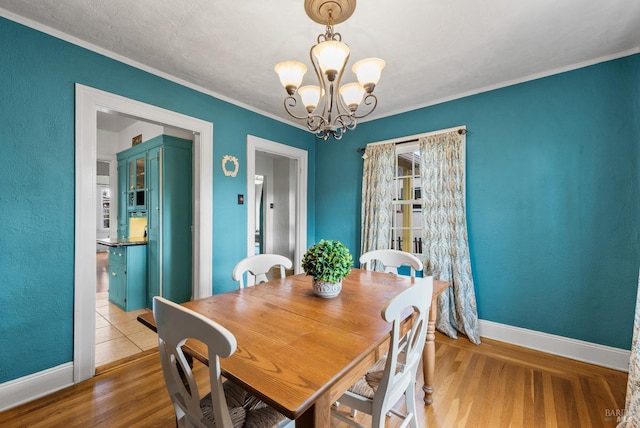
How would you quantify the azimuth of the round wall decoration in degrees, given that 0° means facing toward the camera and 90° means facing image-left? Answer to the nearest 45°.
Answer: approximately 315°

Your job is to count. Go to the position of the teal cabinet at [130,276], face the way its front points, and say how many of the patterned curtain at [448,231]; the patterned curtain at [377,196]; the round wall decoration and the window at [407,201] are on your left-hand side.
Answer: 4

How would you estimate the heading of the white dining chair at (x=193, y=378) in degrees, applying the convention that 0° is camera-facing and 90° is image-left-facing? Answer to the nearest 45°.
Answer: approximately 225°

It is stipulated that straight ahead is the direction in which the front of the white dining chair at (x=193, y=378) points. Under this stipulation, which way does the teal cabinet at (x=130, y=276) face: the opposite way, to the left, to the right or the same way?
the opposite way

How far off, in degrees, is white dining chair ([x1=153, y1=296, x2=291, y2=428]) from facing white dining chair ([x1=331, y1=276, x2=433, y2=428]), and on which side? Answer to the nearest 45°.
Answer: approximately 45° to its right

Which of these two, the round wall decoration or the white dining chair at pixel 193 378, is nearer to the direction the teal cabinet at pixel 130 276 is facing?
the white dining chair

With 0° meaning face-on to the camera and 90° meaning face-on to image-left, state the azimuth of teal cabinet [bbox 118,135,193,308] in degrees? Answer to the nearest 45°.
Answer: approximately 45°

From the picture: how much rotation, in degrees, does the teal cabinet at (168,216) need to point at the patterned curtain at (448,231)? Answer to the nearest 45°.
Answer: approximately 90° to its left

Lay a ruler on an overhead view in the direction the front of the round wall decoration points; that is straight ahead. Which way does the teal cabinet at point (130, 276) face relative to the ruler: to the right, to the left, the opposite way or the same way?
to the right

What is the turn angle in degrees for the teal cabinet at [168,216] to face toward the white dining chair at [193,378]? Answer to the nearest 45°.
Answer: approximately 45° to its left

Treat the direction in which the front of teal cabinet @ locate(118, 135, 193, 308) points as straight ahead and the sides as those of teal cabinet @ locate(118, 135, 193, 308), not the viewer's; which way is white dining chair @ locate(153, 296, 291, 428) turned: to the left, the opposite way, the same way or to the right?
the opposite way
